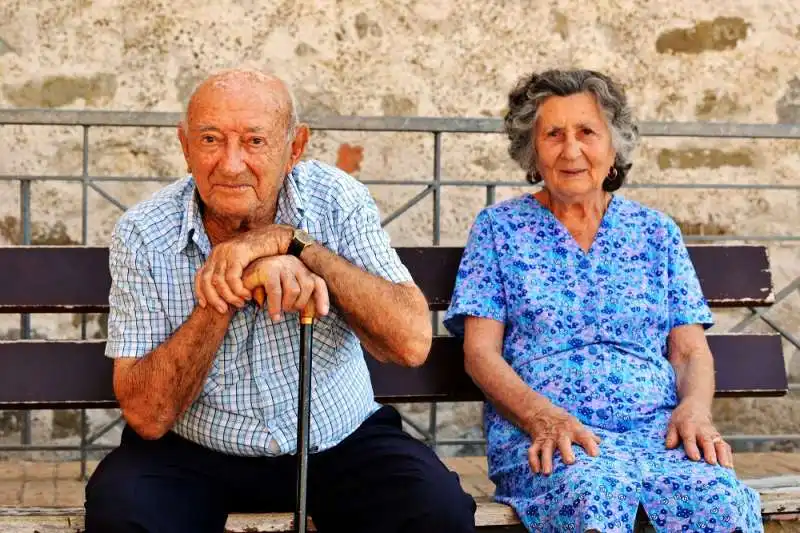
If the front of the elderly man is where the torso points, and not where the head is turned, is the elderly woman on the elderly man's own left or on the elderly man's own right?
on the elderly man's own left
